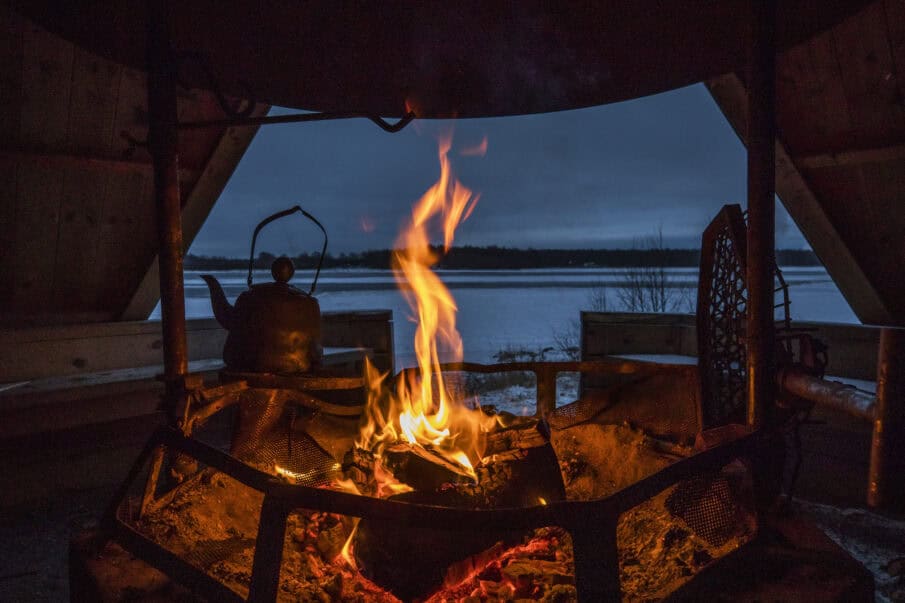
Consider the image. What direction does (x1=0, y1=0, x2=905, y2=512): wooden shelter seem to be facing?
away from the camera

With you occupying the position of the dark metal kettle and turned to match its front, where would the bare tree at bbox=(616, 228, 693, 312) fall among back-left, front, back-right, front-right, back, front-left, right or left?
back-right

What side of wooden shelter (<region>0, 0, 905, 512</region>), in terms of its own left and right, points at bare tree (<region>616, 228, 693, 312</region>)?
front

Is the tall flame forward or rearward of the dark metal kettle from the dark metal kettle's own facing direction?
rearward

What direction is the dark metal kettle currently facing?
to the viewer's left

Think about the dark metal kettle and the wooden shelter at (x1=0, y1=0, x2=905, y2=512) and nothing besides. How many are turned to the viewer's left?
1

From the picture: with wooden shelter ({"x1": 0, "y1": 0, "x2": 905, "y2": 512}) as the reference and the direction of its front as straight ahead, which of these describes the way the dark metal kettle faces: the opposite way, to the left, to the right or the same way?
to the left

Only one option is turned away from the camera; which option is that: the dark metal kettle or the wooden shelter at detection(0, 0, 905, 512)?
the wooden shelter
